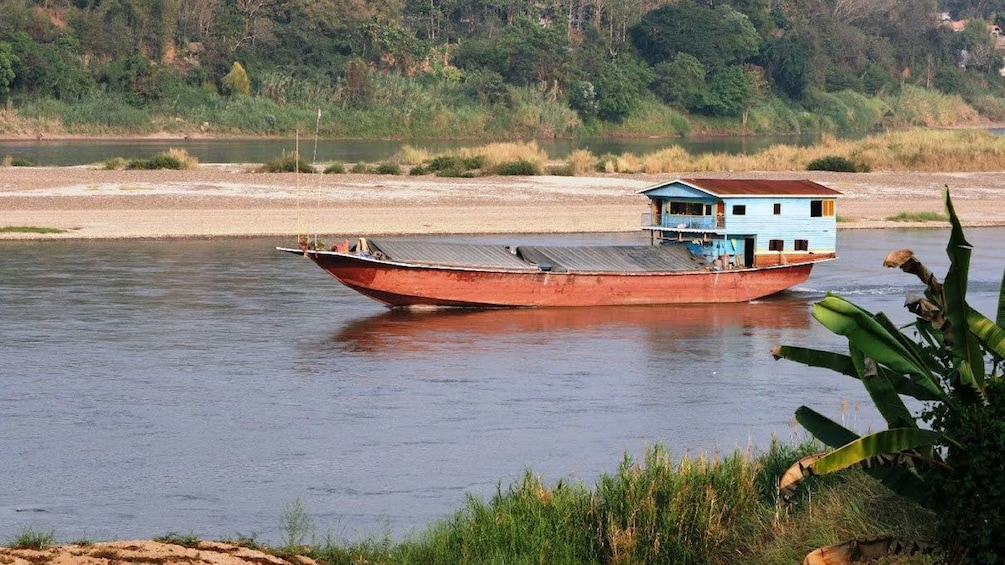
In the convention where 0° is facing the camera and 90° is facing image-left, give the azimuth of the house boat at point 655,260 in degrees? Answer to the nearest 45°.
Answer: approximately 90°

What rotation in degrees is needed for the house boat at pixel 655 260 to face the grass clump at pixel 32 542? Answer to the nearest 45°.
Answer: approximately 90° to its left

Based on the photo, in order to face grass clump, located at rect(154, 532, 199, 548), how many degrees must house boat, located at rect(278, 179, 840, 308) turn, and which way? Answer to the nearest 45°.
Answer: approximately 90° to its left

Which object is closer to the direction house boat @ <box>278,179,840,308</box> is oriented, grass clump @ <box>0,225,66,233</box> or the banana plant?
the grass clump

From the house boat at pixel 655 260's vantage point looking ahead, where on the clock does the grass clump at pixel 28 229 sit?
The grass clump is roughly at 1 o'clock from the house boat.

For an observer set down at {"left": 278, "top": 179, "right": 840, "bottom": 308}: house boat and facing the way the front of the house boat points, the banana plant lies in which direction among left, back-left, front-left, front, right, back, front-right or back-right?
left

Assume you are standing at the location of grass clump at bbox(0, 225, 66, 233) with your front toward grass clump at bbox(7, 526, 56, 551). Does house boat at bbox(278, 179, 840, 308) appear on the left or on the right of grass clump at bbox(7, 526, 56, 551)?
left
